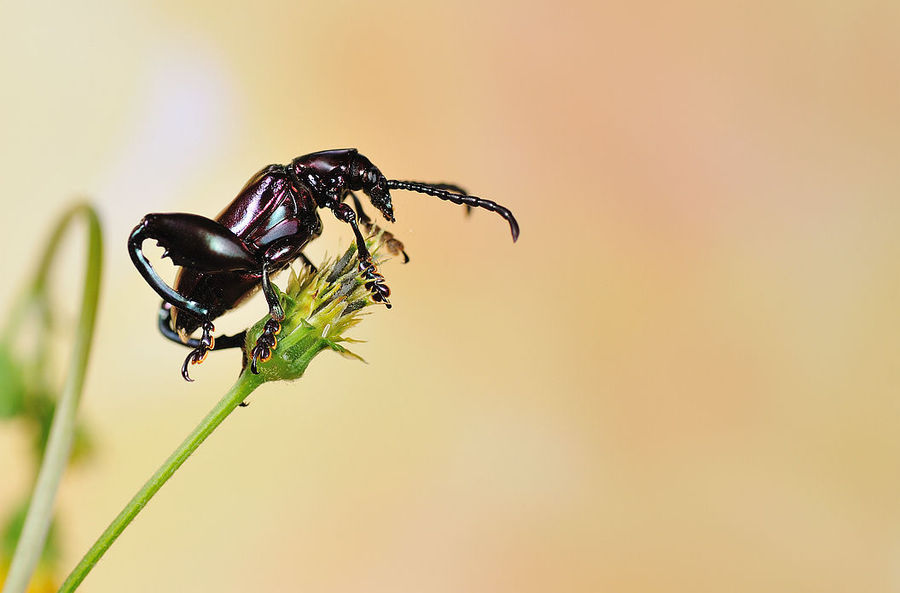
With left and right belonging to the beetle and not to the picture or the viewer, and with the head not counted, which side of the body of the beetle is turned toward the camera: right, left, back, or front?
right
